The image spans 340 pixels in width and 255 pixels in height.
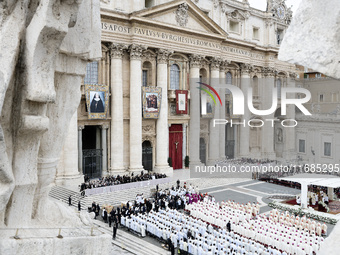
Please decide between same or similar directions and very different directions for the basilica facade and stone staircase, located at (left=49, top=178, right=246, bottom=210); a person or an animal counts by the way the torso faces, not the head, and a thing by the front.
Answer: same or similar directions

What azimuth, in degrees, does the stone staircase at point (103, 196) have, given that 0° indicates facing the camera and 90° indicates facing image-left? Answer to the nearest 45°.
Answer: approximately 315°

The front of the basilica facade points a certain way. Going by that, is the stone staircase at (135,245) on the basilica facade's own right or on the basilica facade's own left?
on the basilica facade's own right

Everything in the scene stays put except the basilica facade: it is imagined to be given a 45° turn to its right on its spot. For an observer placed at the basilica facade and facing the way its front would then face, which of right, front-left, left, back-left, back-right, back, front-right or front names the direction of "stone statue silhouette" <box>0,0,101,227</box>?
front

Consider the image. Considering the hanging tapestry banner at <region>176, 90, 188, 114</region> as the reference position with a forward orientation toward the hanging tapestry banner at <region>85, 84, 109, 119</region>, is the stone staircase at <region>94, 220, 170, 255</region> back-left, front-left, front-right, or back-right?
front-left

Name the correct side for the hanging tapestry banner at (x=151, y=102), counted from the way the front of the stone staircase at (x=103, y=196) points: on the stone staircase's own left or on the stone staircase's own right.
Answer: on the stone staircase's own left

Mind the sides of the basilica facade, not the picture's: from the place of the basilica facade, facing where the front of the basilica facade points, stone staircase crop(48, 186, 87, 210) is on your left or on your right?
on your right

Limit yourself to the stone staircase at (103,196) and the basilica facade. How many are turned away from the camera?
0

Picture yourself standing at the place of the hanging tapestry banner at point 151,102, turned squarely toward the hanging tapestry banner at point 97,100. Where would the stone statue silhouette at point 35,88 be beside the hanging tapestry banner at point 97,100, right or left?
left

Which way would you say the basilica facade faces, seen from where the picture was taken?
facing the viewer and to the right of the viewer

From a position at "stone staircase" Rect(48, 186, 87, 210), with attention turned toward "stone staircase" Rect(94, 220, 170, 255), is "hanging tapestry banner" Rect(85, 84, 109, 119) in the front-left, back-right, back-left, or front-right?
back-left
